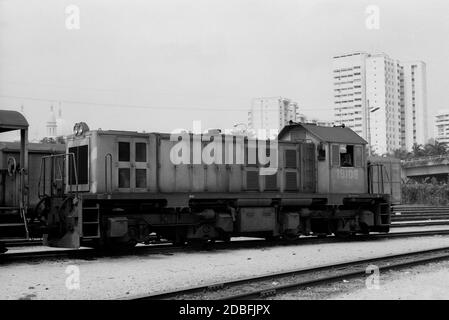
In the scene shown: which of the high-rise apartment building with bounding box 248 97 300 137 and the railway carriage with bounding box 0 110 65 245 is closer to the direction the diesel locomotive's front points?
the railway carriage

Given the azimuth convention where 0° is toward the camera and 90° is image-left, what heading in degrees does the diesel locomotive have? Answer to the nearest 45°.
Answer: approximately 45°

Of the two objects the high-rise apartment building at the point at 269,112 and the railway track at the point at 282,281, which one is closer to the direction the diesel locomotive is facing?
the railway track

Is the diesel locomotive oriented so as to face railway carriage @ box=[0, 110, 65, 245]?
yes

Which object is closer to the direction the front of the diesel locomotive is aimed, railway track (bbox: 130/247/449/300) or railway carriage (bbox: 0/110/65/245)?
the railway carriage

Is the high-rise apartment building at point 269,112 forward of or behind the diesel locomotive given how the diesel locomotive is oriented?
behind
